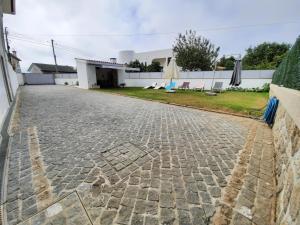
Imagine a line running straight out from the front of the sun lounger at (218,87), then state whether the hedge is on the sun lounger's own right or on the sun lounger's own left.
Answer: on the sun lounger's own left

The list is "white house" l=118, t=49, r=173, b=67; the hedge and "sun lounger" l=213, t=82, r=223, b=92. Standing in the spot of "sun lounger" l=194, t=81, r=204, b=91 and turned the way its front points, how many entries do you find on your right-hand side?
1

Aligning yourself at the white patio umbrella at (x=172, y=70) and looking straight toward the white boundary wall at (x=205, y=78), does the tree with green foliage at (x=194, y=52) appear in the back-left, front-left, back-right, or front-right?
front-left

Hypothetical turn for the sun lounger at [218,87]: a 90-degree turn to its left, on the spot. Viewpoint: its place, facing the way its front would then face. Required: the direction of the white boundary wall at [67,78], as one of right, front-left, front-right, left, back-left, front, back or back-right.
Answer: back-right

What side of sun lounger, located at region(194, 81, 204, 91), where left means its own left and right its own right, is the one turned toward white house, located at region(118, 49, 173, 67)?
right

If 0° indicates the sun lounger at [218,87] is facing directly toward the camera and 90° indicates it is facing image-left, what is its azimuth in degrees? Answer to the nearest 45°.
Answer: approximately 45°

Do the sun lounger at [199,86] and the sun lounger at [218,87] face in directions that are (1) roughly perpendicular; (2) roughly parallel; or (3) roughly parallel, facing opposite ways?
roughly parallel

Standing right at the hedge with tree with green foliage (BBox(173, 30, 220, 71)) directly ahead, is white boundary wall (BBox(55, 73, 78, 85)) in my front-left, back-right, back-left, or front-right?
front-left

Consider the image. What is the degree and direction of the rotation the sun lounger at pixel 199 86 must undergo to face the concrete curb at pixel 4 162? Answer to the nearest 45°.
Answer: approximately 45° to its left

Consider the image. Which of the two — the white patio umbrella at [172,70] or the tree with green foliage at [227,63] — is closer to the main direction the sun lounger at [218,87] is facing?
the white patio umbrella

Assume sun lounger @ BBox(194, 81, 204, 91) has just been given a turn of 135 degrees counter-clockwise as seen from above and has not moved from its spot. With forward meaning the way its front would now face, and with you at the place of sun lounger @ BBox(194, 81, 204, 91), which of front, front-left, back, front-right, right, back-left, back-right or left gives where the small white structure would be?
back

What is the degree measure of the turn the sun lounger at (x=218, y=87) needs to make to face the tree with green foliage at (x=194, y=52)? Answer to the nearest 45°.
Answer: approximately 135° to its right

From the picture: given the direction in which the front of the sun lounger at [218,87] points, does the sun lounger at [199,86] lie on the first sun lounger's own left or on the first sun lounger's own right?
on the first sun lounger's own right

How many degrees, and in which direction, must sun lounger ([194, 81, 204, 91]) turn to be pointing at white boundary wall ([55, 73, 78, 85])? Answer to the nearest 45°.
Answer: approximately 45° to its right

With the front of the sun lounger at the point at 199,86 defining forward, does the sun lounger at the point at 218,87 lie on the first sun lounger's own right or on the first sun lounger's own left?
on the first sun lounger's own left
